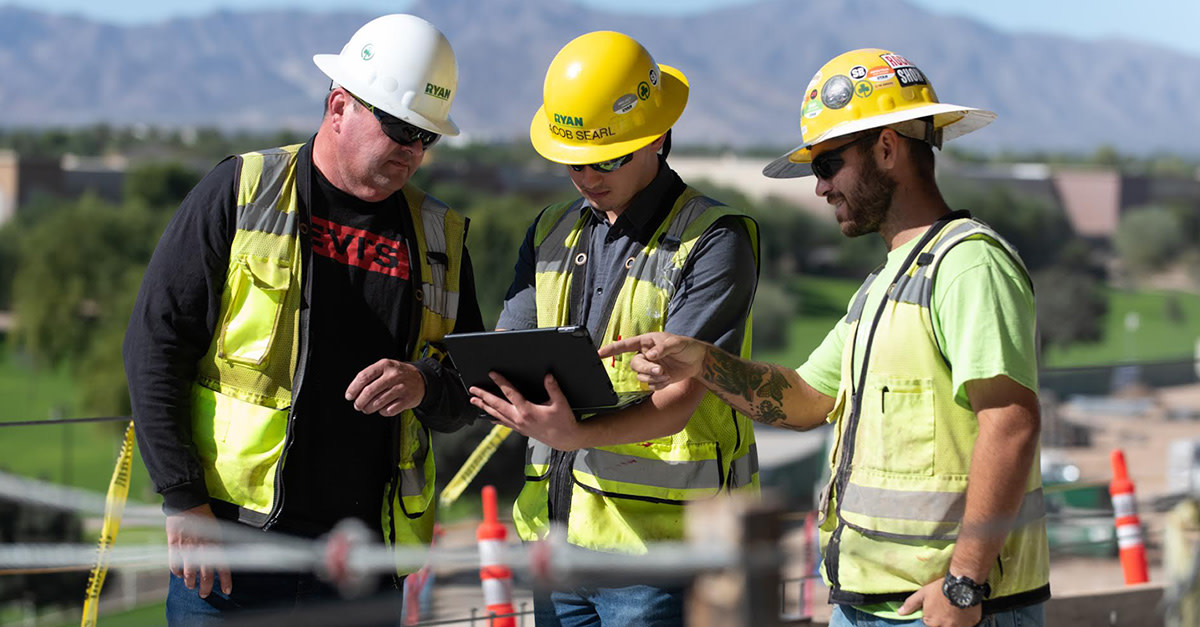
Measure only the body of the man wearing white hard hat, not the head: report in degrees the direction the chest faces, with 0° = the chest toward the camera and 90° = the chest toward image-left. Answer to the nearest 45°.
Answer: approximately 315°

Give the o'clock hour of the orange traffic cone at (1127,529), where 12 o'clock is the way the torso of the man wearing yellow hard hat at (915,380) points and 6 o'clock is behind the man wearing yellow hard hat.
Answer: The orange traffic cone is roughly at 5 o'clock from the man wearing yellow hard hat.

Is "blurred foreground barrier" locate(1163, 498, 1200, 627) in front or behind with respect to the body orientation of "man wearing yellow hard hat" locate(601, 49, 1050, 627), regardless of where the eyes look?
behind

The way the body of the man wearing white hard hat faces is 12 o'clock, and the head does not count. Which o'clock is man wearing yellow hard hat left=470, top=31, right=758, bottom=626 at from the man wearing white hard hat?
The man wearing yellow hard hat is roughly at 11 o'clock from the man wearing white hard hat.

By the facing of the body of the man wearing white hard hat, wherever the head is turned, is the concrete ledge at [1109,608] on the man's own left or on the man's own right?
on the man's own left
